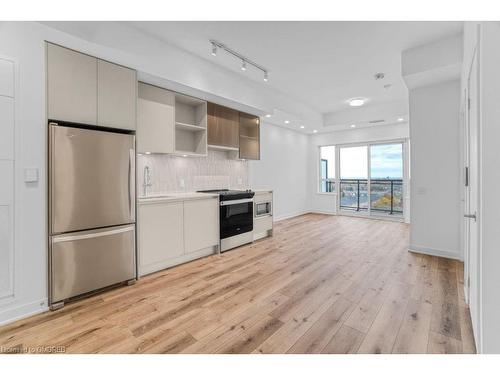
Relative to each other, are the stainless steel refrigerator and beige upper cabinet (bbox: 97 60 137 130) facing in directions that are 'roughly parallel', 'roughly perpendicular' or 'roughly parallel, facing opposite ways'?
roughly parallel

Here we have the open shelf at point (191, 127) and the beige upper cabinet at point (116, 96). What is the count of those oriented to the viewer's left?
0

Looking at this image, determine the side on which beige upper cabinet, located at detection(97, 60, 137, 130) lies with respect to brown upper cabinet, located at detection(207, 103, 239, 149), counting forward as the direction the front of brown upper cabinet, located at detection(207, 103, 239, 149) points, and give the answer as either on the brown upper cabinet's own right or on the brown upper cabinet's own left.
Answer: on the brown upper cabinet's own right

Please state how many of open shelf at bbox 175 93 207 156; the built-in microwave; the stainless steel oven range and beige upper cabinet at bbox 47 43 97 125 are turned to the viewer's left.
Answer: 0

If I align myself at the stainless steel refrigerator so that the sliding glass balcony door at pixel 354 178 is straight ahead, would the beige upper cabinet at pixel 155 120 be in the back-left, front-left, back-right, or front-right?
front-left

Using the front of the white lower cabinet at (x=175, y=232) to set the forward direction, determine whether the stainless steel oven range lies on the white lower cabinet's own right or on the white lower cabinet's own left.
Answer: on the white lower cabinet's own left

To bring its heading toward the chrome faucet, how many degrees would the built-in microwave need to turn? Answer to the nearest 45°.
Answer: approximately 90° to its right

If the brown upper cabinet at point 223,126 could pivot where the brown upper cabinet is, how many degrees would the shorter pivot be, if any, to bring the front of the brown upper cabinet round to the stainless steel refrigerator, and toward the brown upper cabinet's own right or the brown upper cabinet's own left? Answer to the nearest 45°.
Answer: approximately 90° to the brown upper cabinet's own right

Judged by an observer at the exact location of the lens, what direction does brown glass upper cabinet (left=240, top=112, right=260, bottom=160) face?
facing the viewer and to the right of the viewer

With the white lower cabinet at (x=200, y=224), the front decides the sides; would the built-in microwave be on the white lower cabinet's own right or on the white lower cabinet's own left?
on the white lower cabinet's own left

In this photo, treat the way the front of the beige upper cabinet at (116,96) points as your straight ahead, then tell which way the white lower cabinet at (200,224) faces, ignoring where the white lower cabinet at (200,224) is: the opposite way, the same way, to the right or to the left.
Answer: the same way

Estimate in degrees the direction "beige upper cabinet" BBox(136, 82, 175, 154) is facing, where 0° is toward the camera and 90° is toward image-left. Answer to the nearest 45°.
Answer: approximately 315°

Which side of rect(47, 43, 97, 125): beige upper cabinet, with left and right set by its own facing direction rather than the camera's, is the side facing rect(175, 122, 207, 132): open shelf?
left

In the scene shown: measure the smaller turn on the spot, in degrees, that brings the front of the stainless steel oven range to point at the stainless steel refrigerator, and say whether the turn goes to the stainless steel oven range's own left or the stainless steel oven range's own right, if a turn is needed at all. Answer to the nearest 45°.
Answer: approximately 90° to the stainless steel oven range's own right

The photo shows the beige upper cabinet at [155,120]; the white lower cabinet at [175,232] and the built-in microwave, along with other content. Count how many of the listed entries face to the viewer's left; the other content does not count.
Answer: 0

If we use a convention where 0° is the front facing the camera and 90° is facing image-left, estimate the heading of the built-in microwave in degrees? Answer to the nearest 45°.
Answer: approximately 315°

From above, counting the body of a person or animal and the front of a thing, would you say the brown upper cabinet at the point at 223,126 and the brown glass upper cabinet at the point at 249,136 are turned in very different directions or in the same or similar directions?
same or similar directions
